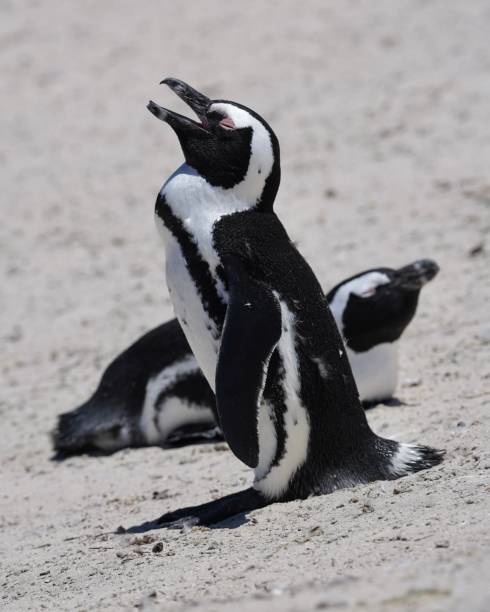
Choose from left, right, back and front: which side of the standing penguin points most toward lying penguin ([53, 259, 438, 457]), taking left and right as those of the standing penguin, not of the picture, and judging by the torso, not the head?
right

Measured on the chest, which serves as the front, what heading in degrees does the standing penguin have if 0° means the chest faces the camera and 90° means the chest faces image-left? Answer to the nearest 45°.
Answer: approximately 90°
